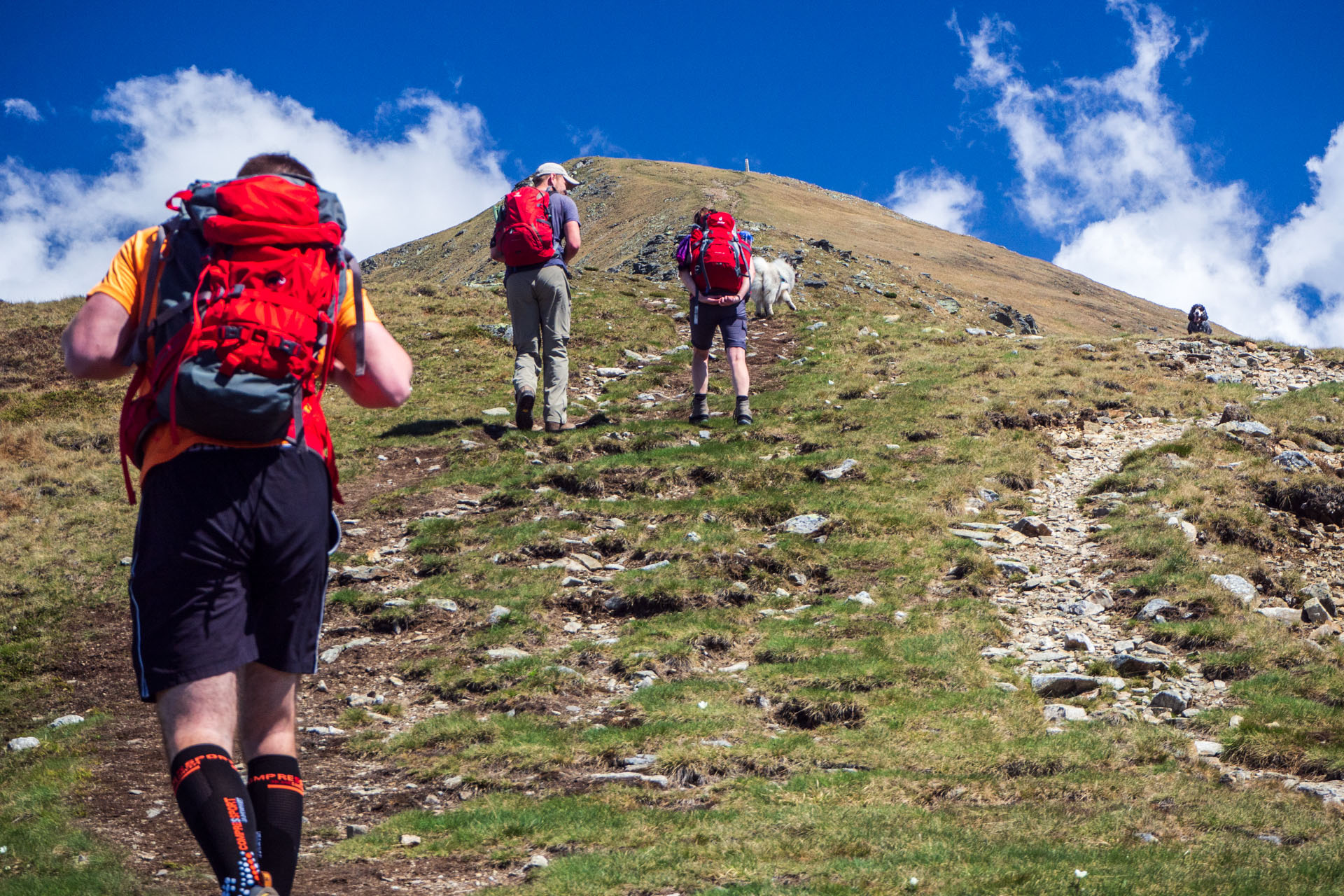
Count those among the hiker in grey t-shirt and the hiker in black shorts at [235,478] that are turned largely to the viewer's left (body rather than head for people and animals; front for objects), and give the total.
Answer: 0

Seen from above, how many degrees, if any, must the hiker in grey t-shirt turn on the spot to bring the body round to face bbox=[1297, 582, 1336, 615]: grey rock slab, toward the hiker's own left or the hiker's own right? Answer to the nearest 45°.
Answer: approximately 90° to the hiker's own right

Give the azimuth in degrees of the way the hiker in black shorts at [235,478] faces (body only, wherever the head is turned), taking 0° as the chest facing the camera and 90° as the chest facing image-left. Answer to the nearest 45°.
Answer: approximately 180°

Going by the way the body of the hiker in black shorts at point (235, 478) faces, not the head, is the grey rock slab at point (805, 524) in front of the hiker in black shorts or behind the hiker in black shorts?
in front

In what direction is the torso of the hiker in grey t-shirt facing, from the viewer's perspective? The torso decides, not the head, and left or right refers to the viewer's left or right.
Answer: facing away from the viewer and to the right of the viewer

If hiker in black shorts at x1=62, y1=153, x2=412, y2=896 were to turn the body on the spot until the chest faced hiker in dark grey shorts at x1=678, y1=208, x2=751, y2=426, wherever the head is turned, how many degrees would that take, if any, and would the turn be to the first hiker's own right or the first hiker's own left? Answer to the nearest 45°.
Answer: approximately 45° to the first hiker's own right

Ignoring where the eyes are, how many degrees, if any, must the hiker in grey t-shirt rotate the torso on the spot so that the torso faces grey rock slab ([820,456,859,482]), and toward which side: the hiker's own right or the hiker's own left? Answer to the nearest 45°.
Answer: approximately 90° to the hiker's own right

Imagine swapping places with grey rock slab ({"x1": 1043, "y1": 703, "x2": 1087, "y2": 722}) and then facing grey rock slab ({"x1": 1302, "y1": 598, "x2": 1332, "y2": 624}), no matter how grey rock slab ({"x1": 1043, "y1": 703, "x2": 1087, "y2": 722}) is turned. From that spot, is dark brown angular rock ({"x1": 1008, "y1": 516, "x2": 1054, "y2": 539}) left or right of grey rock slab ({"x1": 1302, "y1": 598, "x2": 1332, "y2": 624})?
left

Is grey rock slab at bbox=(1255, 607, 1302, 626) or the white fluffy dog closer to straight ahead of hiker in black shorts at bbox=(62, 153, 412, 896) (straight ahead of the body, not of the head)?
the white fluffy dog

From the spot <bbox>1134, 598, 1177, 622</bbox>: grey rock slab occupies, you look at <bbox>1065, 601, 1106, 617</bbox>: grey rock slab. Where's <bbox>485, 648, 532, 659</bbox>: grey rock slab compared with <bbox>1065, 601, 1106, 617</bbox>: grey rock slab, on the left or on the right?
left
